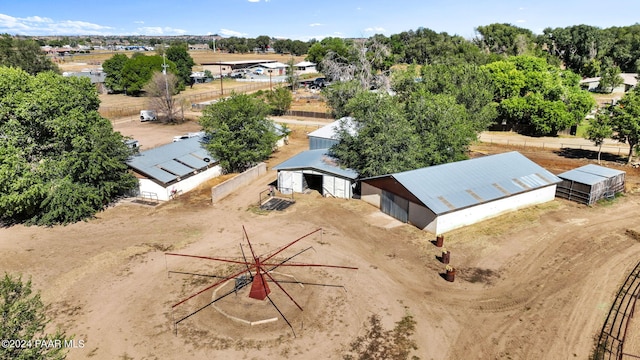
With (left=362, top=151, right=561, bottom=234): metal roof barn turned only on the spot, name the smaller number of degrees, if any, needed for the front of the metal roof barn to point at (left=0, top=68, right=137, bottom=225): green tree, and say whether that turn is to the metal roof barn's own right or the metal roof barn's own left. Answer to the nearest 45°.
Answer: approximately 45° to the metal roof barn's own right

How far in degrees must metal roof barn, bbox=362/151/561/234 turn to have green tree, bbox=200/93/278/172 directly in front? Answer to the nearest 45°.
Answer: approximately 45° to its right

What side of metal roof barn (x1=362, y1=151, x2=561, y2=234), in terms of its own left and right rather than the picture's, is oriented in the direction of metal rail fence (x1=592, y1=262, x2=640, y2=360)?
left

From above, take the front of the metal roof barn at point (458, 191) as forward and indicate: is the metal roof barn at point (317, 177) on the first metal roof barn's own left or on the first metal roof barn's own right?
on the first metal roof barn's own right

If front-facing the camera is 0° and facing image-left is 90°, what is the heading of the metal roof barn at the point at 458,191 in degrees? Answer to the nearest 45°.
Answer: approximately 45°

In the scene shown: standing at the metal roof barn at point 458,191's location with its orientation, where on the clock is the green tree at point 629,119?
The green tree is roughly at 6 o'clock from the metal roof barn.

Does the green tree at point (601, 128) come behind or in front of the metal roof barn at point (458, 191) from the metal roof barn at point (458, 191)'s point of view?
behind

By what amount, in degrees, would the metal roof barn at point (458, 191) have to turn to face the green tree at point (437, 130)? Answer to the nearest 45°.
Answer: approximately 135° to its right

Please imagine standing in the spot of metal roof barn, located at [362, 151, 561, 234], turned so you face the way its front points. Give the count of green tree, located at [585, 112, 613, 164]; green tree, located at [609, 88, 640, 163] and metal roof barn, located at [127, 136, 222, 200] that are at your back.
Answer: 2
